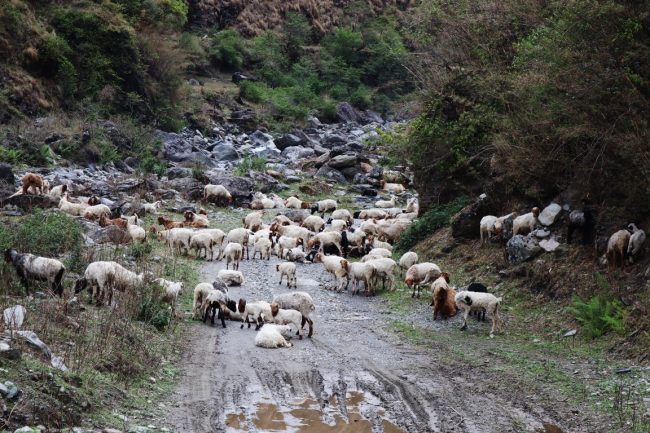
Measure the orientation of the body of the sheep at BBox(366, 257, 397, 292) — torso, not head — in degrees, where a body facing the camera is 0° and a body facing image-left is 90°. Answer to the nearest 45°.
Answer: approximately 135°

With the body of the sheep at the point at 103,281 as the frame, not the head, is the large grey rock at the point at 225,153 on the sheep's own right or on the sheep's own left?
on the sheep's own right

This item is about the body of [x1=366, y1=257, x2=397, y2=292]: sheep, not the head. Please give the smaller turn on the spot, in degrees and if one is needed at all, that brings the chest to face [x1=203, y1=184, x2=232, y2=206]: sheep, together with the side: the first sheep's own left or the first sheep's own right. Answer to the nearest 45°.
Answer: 0° — it already faces it

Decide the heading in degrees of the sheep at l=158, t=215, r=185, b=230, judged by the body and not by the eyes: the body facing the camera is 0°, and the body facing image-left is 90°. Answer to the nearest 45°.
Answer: approximately 90°

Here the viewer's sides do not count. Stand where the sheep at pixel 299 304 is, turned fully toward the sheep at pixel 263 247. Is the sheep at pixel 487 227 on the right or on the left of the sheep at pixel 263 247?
right

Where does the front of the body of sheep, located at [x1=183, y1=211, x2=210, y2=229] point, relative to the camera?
to the viewer's left

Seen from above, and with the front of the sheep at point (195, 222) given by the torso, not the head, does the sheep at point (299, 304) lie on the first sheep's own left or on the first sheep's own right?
on the first sheep's own left

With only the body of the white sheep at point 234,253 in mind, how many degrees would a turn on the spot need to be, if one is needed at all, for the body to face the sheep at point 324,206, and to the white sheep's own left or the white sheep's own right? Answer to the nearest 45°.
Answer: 0° — it already faces it
